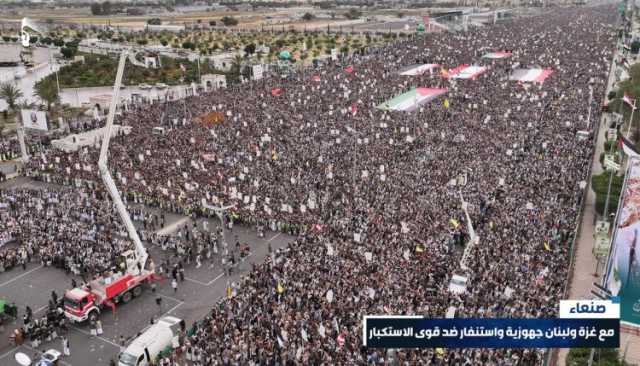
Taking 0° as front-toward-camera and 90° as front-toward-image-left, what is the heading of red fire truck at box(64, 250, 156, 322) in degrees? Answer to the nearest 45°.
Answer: approximately 45°

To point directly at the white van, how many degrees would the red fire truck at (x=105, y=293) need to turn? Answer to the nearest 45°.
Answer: approximately 45° to its left
